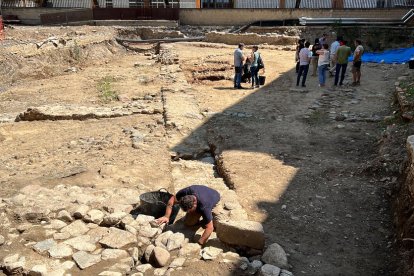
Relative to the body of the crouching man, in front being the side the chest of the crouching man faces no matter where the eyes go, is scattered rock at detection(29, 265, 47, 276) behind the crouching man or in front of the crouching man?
in front

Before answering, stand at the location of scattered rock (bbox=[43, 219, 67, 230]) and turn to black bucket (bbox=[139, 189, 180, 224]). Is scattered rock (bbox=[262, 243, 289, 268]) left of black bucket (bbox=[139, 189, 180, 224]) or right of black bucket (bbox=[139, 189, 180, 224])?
right

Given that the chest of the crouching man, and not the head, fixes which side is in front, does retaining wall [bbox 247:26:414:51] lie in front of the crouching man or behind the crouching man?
behind

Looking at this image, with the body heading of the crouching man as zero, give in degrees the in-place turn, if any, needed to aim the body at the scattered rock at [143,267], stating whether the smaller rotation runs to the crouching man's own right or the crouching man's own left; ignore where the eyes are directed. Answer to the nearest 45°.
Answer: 0° — they already face it

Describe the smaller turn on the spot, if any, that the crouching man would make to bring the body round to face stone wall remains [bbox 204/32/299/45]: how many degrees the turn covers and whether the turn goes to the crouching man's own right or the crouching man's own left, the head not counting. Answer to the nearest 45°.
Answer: approximately 135° to the crouching man's own right
